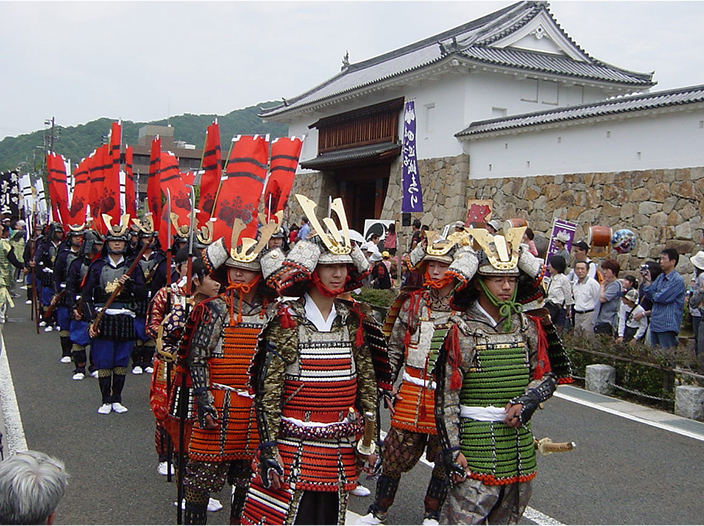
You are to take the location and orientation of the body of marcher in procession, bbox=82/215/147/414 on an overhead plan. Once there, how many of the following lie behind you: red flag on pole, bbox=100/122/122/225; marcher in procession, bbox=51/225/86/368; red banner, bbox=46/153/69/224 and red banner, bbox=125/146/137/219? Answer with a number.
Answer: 4

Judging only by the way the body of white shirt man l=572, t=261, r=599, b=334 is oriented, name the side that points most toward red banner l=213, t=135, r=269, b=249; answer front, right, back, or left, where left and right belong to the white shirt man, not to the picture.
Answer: front

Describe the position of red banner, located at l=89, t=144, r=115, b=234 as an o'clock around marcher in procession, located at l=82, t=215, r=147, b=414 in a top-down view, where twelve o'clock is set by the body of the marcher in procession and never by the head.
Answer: The red banner is roughly at 6 o'clock from the marcher in procession.

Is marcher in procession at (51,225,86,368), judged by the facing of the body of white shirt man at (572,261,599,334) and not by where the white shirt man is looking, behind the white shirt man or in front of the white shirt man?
in front

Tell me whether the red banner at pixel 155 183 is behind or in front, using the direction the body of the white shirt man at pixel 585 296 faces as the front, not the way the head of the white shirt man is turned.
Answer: in front

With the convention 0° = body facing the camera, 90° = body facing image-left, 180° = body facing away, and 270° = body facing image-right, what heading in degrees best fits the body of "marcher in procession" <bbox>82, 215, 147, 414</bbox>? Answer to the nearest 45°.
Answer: approximately 0°

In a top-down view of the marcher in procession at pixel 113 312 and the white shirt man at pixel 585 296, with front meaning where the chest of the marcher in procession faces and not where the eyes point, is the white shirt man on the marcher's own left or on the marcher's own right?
on the marcher's own left

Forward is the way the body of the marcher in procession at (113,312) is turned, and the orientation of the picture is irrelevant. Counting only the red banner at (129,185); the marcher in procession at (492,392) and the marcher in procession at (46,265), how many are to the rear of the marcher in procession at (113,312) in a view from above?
2

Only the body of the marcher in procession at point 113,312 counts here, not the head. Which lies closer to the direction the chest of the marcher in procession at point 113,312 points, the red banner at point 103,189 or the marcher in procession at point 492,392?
the marcher in procession

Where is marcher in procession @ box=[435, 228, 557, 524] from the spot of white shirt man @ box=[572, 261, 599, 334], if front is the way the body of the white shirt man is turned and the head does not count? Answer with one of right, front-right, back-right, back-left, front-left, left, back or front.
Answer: front-left

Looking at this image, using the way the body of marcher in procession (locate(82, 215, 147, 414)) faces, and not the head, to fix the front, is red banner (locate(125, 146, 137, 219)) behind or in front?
behind

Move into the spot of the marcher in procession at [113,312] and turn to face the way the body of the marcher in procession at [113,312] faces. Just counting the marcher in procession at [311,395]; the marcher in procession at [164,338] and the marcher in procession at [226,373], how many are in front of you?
3

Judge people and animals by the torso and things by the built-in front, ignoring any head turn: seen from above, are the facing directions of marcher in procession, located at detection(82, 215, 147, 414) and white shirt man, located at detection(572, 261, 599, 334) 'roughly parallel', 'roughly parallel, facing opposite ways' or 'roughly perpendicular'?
roughly perpendicular

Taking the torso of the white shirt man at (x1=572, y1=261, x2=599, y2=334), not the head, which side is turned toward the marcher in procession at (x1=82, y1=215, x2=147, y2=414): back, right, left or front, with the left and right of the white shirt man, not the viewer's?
front
